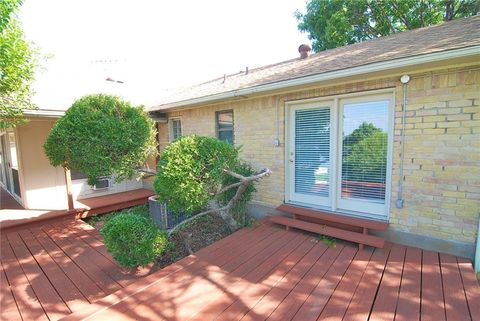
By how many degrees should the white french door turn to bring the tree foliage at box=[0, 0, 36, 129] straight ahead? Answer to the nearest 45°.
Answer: approximately 45° to its right

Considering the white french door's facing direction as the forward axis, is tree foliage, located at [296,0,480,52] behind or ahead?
behind

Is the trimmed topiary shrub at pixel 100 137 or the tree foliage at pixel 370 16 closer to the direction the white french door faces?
the trimmed topiary shrub

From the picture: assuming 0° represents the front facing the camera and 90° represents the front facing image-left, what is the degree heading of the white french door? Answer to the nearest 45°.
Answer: approximately 45°
